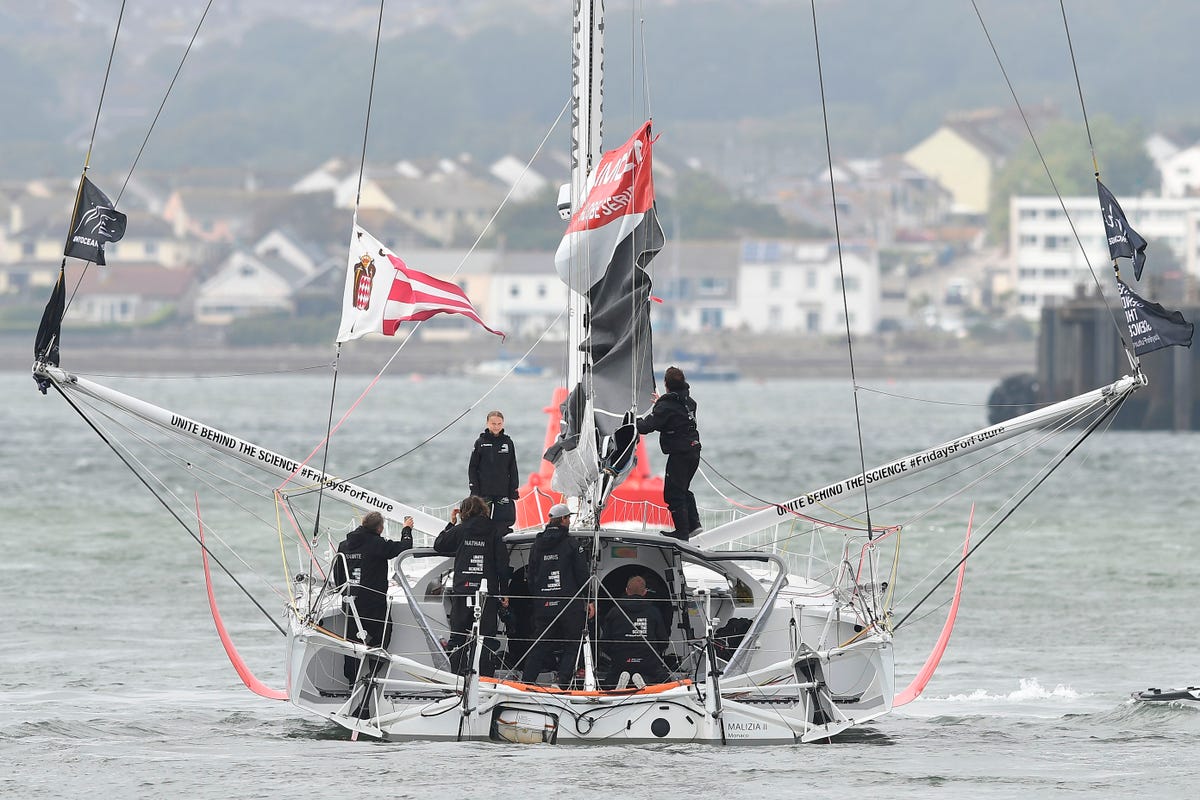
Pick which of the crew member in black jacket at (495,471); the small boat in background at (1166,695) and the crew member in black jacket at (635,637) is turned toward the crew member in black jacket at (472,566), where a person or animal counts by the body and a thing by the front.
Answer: the crew member in black jacket at (495,471)

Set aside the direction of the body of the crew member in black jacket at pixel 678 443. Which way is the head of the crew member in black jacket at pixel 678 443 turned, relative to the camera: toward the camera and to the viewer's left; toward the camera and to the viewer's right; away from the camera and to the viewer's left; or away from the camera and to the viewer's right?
away from the camera and to the viewer's left

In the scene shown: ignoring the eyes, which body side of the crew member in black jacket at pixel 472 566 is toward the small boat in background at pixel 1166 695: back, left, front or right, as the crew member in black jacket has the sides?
right

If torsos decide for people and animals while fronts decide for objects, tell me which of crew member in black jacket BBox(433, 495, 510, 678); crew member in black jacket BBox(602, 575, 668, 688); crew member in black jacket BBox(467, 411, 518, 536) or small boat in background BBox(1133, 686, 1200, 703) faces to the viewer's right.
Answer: the small boat in background

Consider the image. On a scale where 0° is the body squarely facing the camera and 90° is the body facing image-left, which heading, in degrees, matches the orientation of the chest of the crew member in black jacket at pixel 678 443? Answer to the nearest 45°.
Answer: approximately 135°

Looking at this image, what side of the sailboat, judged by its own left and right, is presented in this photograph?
back

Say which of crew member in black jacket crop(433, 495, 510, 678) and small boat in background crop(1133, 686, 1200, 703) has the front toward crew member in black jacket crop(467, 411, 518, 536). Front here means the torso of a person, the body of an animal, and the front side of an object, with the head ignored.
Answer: crew member in black jacket crop(433, 495, 510, 678)

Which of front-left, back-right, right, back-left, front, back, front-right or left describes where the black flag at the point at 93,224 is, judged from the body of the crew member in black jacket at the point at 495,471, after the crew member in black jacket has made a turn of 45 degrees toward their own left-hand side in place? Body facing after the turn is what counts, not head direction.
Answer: back-right

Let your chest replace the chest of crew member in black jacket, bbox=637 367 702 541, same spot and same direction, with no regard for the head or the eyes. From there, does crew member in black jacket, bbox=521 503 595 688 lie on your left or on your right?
on your left

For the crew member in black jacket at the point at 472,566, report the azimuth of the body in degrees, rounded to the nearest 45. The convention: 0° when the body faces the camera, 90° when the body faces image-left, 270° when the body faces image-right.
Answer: approximately 180°

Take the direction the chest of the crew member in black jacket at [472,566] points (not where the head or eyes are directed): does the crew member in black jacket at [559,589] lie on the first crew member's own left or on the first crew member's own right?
on the first crew member's own right

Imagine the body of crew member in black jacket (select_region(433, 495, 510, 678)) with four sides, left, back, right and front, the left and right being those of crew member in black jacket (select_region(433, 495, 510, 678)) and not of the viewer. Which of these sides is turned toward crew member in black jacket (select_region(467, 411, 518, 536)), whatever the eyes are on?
front

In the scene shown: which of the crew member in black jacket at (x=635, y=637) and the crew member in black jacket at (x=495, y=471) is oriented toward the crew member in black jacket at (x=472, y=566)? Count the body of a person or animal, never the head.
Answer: the crew member in black jacket at (x=495, y=471)
